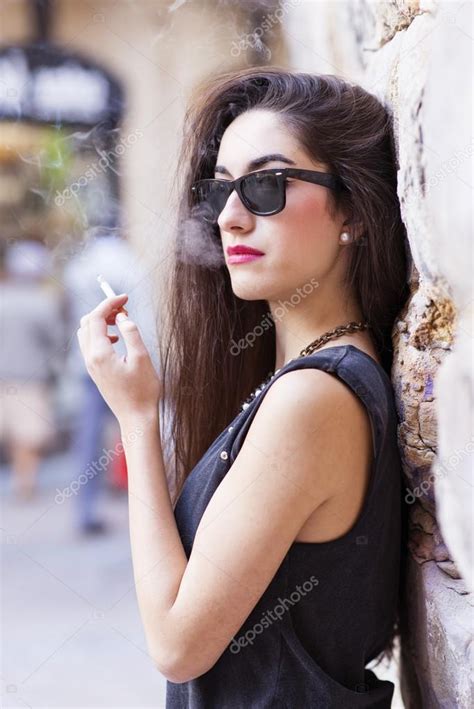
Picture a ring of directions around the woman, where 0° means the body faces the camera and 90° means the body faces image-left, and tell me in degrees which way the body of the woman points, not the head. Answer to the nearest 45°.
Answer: approximately 90°

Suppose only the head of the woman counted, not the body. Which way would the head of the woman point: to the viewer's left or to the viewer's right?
to the viewer's left

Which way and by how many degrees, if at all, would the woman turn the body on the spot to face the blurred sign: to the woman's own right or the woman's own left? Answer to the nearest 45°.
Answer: approximately 45° to the woman's own right

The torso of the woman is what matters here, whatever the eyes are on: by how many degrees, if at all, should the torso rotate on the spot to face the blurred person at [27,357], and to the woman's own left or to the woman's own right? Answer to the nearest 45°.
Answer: approximately 90° to the woman's own right

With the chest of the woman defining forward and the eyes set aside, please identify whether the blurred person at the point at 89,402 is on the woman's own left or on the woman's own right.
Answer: on the woman's own right
